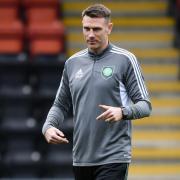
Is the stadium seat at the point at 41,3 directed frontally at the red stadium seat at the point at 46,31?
yes

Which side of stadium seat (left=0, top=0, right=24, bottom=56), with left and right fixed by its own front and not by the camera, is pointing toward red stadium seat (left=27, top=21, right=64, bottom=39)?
left

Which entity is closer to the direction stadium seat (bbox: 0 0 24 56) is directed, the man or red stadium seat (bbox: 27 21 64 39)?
the man

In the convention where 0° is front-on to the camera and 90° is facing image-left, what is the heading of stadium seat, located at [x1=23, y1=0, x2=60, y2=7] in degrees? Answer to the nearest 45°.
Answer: approximately 0°

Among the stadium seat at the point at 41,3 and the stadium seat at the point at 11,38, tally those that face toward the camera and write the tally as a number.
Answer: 2

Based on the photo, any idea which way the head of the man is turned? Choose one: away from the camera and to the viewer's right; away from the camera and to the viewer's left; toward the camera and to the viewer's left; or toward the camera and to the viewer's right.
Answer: toward the camera and to the viewer's left
